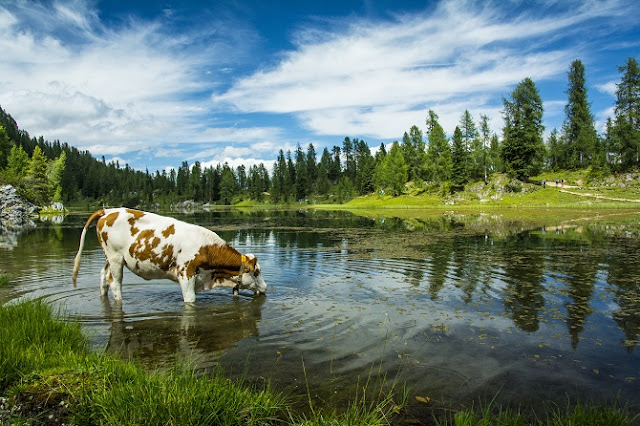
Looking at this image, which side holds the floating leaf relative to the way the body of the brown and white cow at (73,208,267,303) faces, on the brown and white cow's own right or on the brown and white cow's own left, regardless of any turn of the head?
on the brown and white cow's own right

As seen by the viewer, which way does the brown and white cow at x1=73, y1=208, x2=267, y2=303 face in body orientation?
to the viewer's right
